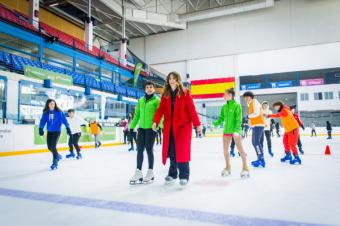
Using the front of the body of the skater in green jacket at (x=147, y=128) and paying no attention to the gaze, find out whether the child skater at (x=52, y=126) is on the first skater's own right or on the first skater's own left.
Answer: on the first skater's own right

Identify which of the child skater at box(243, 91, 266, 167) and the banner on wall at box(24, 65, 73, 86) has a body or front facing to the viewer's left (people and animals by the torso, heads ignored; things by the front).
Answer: the child skater

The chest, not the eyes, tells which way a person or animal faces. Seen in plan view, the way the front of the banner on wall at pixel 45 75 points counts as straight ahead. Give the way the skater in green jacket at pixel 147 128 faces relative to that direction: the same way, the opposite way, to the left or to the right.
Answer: to the right

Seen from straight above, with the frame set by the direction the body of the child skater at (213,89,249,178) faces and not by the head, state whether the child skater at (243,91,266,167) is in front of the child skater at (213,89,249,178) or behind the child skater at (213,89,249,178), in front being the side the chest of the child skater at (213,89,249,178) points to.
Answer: behind

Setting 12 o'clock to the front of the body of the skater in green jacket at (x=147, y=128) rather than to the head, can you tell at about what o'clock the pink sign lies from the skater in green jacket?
The pink sign is roughly at 6 o'clock from the skater in green jacket.

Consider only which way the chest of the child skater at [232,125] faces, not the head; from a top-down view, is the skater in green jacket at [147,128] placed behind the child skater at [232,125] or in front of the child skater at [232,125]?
in front

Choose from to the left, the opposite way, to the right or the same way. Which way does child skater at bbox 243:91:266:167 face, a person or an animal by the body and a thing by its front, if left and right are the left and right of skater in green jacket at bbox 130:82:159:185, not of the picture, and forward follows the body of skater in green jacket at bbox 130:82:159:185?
to the right

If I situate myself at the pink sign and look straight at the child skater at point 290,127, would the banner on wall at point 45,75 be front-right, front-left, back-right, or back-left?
front-right

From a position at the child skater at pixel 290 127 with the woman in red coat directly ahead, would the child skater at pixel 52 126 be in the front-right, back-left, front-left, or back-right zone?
front-right

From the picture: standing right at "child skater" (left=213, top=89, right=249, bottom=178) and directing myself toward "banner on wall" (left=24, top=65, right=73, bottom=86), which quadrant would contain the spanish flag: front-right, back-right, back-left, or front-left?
front-right

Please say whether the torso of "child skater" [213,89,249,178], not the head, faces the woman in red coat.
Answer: yes

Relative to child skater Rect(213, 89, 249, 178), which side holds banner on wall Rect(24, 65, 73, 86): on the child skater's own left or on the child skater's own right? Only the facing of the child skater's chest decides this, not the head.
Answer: on the child skater's own right

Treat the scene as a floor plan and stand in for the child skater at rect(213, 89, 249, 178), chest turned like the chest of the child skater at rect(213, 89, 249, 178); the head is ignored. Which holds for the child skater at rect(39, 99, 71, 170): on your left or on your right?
on your right

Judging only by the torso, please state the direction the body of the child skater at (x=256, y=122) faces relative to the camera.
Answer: to the viewer's left

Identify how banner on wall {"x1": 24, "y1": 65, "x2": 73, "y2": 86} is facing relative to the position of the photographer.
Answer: facing the viewer and to the right of the viewer

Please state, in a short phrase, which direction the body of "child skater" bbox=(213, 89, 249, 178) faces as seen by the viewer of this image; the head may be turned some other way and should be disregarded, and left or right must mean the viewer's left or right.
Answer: facing the viewer and to the left of the viewer
